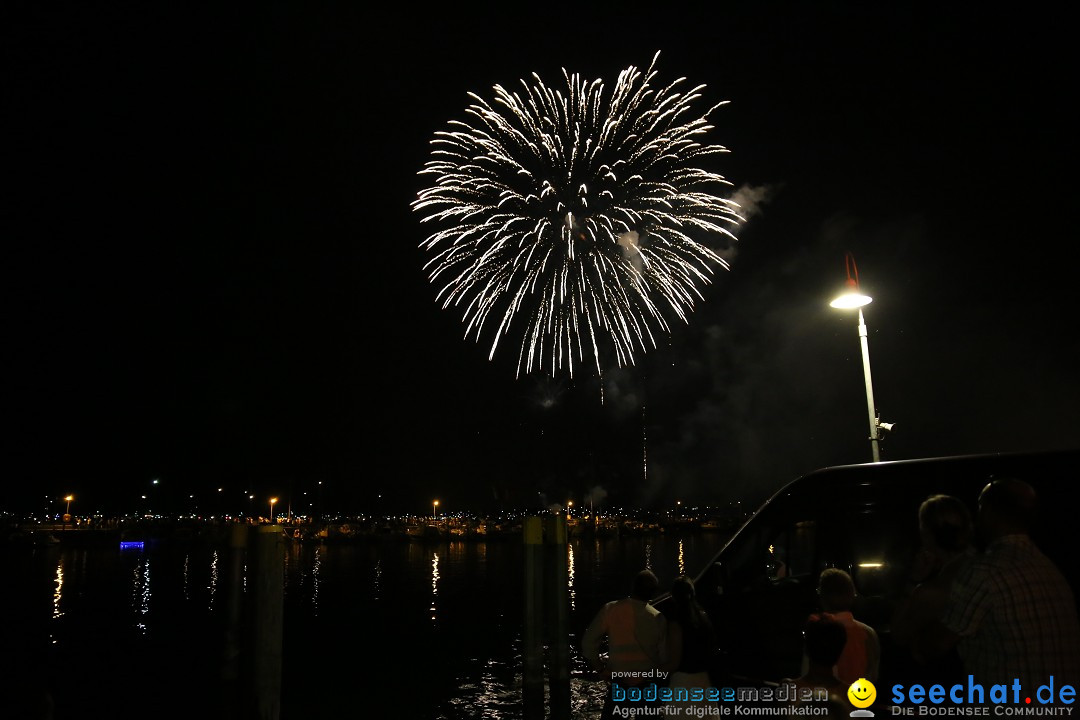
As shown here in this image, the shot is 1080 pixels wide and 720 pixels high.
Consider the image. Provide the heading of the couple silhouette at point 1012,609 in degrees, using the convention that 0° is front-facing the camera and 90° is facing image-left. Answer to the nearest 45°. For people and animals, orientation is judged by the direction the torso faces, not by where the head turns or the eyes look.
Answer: approximately 135°

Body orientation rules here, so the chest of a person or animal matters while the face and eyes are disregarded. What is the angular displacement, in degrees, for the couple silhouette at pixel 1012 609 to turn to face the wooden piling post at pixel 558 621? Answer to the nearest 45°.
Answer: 0° — it already faces it

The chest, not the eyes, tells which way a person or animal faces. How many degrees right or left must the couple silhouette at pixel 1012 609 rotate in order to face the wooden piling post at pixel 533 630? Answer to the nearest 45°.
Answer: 0° — it already faces it

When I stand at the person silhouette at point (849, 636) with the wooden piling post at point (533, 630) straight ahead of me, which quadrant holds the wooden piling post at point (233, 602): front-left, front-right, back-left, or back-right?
front-left

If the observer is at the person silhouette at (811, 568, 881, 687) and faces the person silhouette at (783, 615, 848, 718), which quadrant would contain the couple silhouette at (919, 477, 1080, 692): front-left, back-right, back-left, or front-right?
front-left

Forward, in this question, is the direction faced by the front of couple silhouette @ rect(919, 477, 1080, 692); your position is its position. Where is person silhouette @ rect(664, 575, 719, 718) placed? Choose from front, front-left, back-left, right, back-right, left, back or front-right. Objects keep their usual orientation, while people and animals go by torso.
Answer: front

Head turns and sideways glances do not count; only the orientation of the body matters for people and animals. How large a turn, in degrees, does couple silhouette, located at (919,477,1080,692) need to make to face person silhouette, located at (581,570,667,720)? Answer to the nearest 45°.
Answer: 0° — it already faces it

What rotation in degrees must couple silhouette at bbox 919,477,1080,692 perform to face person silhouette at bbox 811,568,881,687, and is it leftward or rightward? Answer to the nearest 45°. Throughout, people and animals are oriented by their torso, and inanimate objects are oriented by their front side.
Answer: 0° — it already faces it

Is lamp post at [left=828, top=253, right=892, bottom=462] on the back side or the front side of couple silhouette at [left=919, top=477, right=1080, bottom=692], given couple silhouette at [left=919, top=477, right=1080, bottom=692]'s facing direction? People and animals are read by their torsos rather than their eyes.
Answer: on the front side

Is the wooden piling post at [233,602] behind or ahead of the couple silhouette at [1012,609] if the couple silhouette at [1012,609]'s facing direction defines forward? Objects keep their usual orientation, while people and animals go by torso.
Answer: ahead
